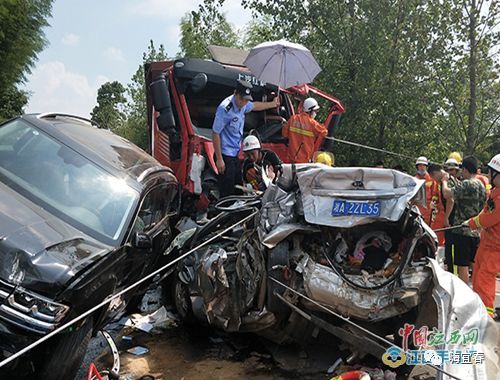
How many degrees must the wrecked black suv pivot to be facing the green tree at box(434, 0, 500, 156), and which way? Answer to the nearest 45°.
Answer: approximately 180°

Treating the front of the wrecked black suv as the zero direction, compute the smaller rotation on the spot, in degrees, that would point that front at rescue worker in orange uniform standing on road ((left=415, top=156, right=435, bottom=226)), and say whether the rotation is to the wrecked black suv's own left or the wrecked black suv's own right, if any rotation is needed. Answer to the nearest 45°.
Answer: approximately 180°

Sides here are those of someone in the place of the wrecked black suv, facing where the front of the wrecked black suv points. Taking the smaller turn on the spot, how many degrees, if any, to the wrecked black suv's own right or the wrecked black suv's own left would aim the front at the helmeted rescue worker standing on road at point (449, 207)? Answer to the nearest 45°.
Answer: approximately 135° to the wrecked black suv's own left

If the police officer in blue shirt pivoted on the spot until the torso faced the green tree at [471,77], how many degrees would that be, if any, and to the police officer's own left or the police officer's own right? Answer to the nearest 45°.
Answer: approximately 90° to the police officer's own left

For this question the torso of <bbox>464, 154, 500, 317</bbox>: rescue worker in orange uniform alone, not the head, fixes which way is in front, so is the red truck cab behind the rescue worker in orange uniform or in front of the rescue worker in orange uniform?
in front

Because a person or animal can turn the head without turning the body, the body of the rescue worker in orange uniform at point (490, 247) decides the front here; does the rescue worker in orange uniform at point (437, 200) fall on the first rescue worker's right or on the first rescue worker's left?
on the first rescue worker's right

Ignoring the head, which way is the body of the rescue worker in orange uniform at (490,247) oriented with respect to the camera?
to the viewer's left

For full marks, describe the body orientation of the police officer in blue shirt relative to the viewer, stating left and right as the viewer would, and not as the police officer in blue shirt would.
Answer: facing the viewer and to the right of the viewer

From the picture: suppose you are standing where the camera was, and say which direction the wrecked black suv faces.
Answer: facing the viewer and to the left of the viewer

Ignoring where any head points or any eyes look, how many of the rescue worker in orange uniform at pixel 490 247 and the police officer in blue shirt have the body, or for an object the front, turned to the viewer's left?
1

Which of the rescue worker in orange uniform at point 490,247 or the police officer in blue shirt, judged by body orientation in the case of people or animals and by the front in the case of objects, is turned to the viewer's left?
the rescue worker in orange uniform

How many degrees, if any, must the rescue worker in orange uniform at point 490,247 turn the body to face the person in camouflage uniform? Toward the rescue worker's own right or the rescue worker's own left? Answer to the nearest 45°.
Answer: approximately 90° to the rescue worker's own right

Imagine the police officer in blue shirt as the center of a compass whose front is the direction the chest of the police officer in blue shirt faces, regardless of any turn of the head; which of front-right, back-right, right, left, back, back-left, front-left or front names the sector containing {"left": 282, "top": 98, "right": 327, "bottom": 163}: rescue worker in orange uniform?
left

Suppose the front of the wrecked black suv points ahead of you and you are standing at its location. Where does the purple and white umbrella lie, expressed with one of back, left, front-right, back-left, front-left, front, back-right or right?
back

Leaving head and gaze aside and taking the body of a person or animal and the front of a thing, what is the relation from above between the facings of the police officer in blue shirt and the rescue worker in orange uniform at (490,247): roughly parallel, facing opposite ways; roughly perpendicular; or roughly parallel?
roughly parallel, facing opposite ways

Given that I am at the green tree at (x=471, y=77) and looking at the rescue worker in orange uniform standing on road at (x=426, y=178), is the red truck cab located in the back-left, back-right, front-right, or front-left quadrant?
front-right
